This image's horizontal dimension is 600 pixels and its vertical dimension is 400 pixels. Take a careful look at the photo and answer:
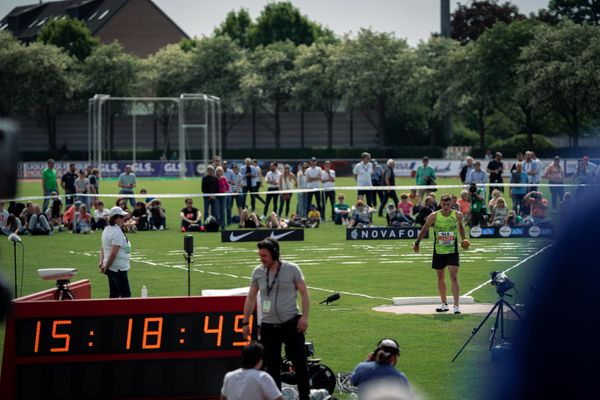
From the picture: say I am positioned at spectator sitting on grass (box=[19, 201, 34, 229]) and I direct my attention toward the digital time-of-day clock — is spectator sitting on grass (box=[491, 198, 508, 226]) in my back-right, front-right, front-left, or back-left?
front-left

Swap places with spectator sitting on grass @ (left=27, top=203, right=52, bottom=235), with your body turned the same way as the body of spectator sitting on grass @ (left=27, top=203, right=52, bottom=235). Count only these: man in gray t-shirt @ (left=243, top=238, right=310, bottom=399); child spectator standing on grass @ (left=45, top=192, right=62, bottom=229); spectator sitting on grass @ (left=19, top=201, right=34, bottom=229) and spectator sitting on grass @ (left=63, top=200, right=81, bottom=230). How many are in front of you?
1

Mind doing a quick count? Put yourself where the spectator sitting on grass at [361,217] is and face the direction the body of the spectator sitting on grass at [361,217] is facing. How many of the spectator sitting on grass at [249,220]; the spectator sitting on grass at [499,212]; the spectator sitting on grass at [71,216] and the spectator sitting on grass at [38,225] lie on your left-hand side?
1

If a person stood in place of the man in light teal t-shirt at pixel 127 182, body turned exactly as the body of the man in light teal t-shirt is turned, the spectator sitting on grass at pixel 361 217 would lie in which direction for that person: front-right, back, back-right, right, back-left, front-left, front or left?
front-left

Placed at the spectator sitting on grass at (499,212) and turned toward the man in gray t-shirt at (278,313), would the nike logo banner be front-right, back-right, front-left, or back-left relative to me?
front-right

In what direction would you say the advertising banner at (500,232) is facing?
toward the camera

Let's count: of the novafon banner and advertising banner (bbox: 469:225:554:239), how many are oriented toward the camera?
2

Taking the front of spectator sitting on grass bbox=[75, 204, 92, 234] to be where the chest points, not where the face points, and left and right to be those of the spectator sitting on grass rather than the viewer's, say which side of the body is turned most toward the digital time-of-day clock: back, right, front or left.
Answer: front

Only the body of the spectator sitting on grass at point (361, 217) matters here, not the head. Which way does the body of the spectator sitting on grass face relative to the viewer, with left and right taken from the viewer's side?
facing the viewer

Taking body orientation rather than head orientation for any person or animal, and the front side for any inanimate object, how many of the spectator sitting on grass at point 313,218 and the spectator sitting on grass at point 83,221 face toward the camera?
2

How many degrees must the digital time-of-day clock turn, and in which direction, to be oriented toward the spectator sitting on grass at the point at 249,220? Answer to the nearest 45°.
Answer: approximately 180°

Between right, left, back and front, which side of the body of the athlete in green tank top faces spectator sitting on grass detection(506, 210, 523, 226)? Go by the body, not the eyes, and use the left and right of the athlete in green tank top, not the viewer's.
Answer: back

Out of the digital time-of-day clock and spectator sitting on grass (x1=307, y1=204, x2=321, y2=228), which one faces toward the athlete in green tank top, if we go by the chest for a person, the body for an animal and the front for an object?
the spectator sitting on grass

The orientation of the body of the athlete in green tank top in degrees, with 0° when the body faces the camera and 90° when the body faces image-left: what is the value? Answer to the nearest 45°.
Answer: approximately 0°

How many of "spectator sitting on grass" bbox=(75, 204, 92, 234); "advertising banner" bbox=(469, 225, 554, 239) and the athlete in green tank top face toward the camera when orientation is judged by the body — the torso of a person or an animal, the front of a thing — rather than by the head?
3
